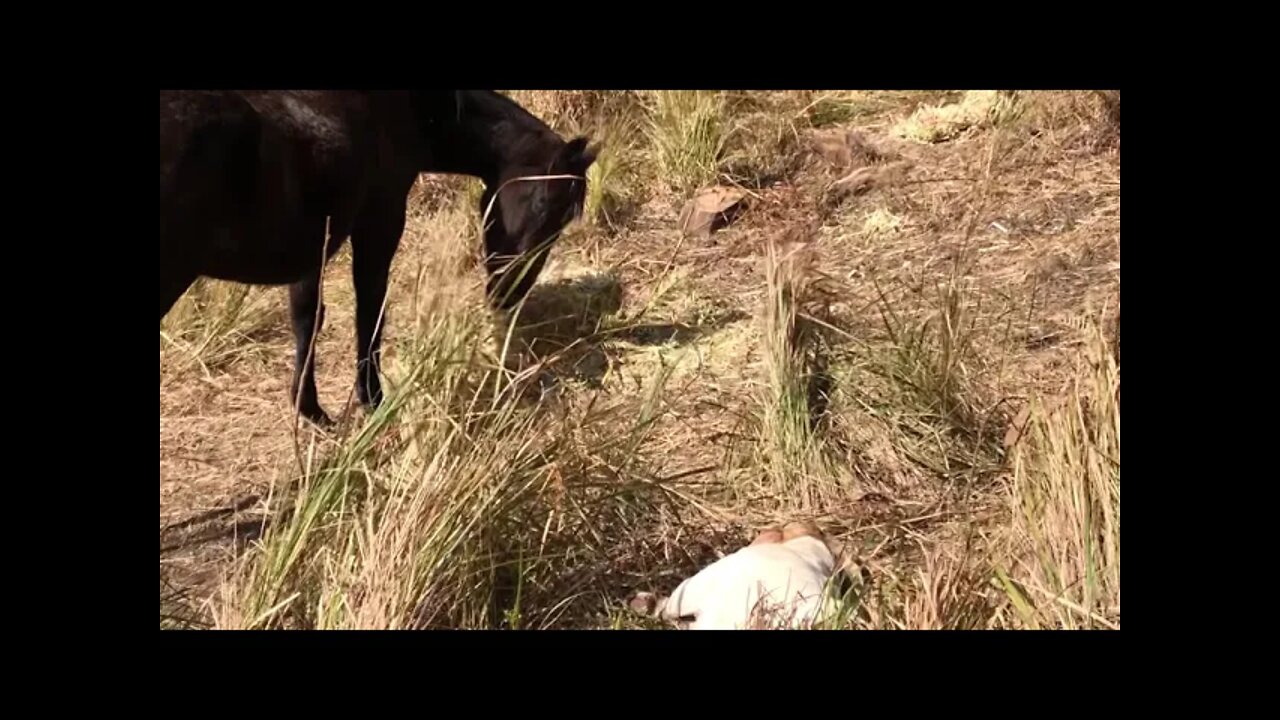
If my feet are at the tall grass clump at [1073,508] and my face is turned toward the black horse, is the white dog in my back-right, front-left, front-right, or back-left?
front-left

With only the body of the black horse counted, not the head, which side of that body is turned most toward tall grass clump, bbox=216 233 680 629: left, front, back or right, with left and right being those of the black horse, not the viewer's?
right

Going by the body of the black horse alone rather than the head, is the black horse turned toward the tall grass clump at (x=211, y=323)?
no

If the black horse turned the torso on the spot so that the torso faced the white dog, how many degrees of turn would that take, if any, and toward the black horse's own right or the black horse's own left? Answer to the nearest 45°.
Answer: approximately 45° to the black horse's own right

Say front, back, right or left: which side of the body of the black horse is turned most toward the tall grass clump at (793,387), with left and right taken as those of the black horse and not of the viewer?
front

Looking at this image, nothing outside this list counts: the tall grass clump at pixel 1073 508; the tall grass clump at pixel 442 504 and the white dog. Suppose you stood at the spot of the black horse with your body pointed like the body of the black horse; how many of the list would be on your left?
0

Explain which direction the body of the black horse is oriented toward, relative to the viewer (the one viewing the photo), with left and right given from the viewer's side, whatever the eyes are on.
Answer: facing to the right of the viewer

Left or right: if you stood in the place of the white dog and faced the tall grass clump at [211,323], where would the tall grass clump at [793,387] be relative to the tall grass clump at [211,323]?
right

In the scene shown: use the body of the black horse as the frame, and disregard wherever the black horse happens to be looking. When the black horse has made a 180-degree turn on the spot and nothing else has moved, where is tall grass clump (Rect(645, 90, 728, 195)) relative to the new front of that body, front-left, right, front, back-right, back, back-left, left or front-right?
back-right

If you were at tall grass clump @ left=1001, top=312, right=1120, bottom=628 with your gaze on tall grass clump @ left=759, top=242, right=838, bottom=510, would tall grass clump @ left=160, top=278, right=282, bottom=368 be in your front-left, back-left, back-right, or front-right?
front-left

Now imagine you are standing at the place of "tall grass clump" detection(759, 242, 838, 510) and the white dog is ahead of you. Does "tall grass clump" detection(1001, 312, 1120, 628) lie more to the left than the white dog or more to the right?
left

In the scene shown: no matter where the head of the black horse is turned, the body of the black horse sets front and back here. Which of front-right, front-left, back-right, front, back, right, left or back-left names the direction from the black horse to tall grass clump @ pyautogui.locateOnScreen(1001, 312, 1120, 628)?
front-right

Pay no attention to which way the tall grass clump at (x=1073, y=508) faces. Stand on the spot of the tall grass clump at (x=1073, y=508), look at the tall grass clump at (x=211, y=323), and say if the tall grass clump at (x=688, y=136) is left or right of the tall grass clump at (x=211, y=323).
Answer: right
